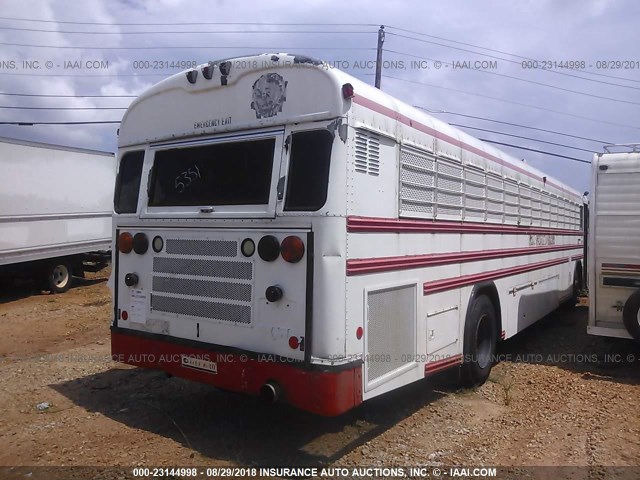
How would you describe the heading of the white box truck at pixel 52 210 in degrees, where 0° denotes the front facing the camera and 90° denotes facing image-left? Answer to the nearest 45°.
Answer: approximately 45°

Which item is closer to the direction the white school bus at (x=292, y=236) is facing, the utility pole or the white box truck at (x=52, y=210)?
the utility pole

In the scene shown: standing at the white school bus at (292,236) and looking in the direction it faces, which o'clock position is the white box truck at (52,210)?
The white box truck is roughly at 9 o'clock from the white school bus.

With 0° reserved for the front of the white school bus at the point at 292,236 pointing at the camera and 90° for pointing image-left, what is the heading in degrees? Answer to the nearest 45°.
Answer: approximately 225°

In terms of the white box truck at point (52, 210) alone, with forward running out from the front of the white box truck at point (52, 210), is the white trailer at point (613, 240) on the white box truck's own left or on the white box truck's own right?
on the white box truck's own left

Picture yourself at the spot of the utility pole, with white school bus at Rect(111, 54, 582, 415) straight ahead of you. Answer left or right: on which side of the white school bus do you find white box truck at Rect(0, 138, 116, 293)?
right

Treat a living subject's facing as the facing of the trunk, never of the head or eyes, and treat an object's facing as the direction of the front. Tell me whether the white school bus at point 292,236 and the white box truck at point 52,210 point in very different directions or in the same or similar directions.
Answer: very different directions
